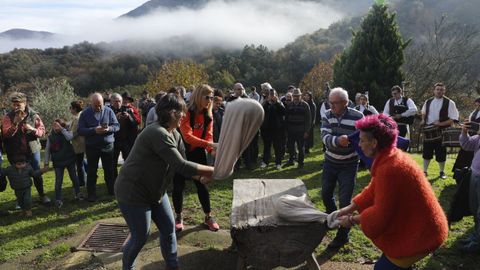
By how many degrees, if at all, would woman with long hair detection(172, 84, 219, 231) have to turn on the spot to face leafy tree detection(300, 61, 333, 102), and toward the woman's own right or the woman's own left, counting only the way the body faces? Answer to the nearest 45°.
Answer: approximately 135° to the woman's own left

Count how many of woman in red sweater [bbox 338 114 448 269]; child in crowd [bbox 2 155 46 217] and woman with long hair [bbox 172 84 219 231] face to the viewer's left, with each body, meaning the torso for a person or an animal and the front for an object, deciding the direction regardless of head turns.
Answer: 1

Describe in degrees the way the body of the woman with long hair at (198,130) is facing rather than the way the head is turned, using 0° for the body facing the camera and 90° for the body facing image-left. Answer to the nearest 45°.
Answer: approximately 315°

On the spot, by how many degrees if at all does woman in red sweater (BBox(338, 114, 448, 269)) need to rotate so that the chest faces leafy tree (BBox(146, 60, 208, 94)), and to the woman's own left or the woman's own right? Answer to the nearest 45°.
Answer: approximately 45° to the woman's own right

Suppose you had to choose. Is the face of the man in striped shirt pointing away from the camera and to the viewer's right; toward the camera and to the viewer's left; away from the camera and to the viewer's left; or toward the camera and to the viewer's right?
toward the camera and to the viewer's left

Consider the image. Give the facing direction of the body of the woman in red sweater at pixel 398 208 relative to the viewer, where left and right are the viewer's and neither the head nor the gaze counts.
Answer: facing to the left of the viewer
